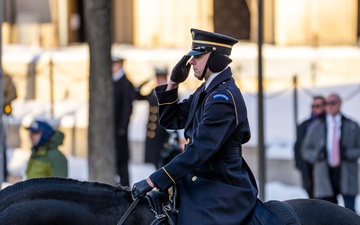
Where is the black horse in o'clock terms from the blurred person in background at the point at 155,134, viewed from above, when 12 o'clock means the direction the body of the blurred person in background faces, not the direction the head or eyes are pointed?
The black horse is roughly at 12 o'clock from the blurred person in background.

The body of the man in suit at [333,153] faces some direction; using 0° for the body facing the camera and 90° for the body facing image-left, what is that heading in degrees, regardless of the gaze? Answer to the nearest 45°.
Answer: approximately 0°

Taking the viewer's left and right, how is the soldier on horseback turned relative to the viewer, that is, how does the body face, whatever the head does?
facing to the left of the viewer

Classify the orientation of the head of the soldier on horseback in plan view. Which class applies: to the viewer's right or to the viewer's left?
to the viewer's left

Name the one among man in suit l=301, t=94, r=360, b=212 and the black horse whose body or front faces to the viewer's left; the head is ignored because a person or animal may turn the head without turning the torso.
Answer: the black horse

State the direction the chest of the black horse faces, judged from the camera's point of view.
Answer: to the viewer's left

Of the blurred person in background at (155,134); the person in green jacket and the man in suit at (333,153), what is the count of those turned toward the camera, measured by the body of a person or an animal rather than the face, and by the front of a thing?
2
